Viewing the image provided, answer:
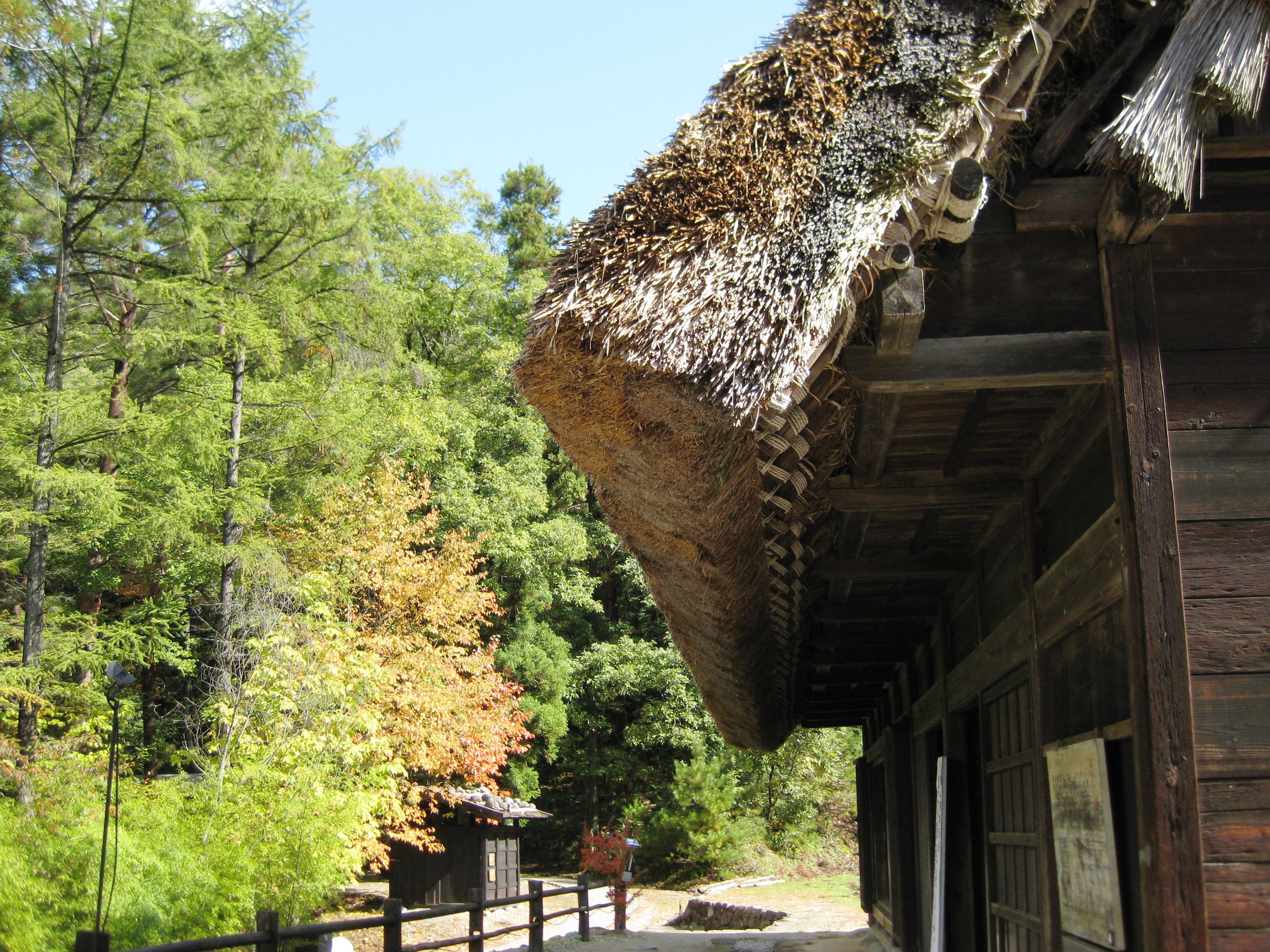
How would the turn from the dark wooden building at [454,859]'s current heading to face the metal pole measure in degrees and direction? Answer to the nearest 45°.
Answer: approximately 45° to its right

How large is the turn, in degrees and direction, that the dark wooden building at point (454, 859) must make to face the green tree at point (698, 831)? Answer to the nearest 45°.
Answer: approximately 90° to its left

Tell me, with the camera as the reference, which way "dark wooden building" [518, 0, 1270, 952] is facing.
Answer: facing to the left of the viewer

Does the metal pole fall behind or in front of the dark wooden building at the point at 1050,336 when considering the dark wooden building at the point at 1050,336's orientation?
in front

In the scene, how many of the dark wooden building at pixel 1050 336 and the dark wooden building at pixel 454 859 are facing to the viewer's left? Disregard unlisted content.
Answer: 1

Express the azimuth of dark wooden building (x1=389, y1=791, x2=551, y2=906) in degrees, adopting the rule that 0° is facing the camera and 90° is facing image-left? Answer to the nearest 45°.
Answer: approximately 315°

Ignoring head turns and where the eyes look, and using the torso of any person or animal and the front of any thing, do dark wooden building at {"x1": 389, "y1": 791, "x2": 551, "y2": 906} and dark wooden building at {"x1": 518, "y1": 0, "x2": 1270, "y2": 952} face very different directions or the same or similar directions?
very different directions

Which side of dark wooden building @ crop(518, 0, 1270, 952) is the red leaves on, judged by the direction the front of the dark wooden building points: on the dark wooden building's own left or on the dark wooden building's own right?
on the dark wooden building's own right
